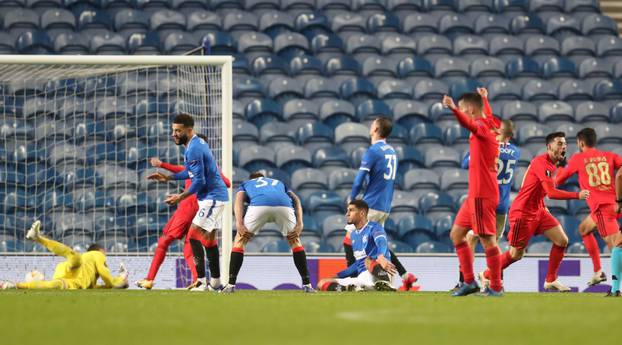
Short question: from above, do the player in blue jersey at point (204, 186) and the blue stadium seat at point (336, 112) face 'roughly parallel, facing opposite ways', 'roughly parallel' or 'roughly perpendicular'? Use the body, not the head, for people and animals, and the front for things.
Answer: roughly perpendicular

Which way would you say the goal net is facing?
toward the camera

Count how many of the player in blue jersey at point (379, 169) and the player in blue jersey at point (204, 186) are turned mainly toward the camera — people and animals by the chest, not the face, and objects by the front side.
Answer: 0

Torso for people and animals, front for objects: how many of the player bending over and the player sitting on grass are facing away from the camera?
1

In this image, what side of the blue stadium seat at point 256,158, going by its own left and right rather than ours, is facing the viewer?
front

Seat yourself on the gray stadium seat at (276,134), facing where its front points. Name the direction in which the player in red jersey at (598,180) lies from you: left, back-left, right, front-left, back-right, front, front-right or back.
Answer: front-left

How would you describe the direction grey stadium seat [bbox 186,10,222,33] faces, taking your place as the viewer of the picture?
facing the viewer

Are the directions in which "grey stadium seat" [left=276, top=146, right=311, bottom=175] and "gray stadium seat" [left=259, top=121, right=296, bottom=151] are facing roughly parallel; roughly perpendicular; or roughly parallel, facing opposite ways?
roughly parallel

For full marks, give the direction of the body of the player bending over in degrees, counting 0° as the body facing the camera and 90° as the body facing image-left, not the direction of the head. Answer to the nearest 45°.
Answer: approximately 180°

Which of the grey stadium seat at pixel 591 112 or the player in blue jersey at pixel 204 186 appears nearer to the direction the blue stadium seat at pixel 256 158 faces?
the player in blue jersey

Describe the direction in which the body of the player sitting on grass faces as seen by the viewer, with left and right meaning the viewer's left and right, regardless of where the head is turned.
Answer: facing the viewer and to the left of the viewer

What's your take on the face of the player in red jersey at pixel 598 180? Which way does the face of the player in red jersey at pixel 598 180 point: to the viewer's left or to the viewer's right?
to the viewer's left

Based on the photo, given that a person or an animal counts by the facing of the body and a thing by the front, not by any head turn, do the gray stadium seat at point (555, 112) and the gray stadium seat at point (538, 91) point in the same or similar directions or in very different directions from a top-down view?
same or similar directions

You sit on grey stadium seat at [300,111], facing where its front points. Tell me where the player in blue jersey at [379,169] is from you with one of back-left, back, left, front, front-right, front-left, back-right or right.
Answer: front
